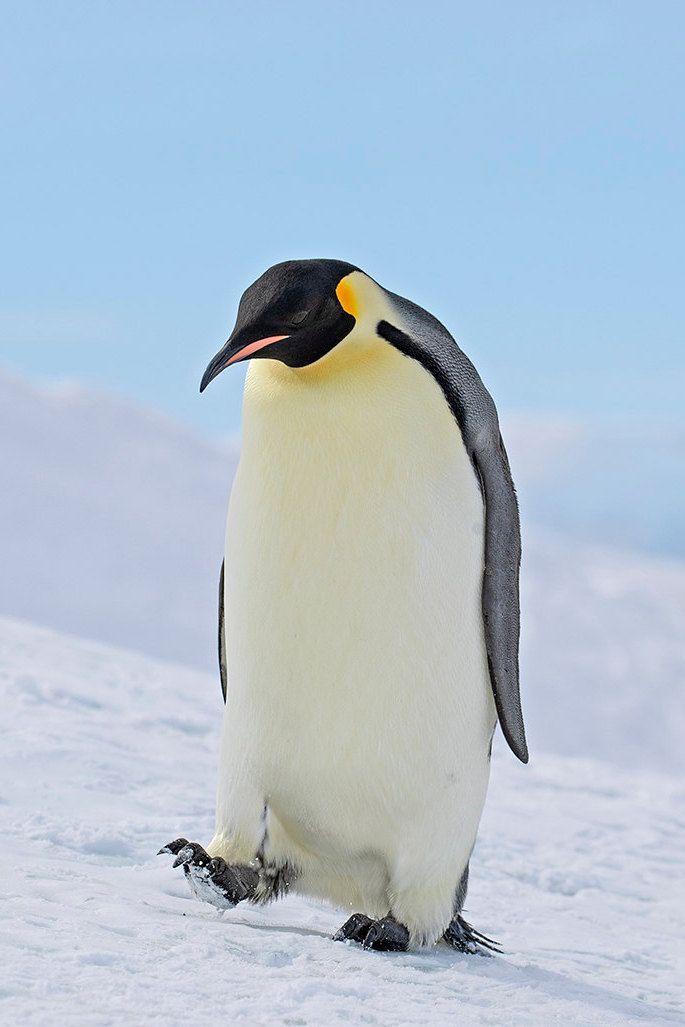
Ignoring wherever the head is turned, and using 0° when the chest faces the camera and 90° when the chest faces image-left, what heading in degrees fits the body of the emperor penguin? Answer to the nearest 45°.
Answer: approximately 45°
